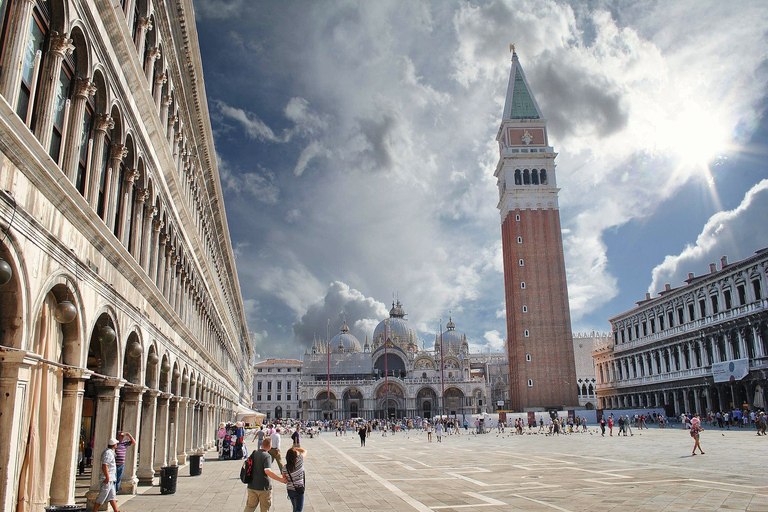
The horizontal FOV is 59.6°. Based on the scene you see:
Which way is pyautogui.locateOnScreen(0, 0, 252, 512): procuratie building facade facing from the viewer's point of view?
to the viewer's right

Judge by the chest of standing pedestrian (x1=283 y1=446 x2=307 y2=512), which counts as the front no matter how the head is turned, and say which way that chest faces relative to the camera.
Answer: away from the camera

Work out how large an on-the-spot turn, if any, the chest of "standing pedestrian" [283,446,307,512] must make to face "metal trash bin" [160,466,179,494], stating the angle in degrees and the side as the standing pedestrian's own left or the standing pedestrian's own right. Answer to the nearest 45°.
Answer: approximately 45° to the standing pedestrian's own left

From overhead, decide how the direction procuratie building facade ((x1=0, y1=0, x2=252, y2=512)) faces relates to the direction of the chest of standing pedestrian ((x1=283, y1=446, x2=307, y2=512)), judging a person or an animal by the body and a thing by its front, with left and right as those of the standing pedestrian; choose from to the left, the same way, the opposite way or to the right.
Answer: to the right

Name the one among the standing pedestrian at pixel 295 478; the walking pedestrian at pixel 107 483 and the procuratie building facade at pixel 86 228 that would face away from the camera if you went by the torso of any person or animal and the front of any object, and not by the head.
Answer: the standing pedestrian at pixel 295 478

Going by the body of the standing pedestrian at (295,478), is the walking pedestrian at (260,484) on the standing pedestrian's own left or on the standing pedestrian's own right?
on the standing pedestrian's own left

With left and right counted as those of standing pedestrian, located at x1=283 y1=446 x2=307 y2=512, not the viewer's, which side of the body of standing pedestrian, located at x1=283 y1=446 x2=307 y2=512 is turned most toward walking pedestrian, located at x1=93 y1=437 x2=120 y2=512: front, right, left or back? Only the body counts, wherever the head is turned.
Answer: left
